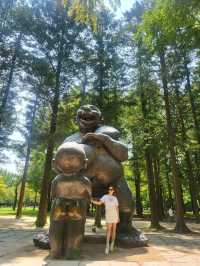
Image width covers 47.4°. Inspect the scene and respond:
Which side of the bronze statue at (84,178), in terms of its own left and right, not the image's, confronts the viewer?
front

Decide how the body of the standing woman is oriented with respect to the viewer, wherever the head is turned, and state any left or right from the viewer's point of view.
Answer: facing the viewer

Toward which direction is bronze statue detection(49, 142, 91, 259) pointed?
toward the camera
